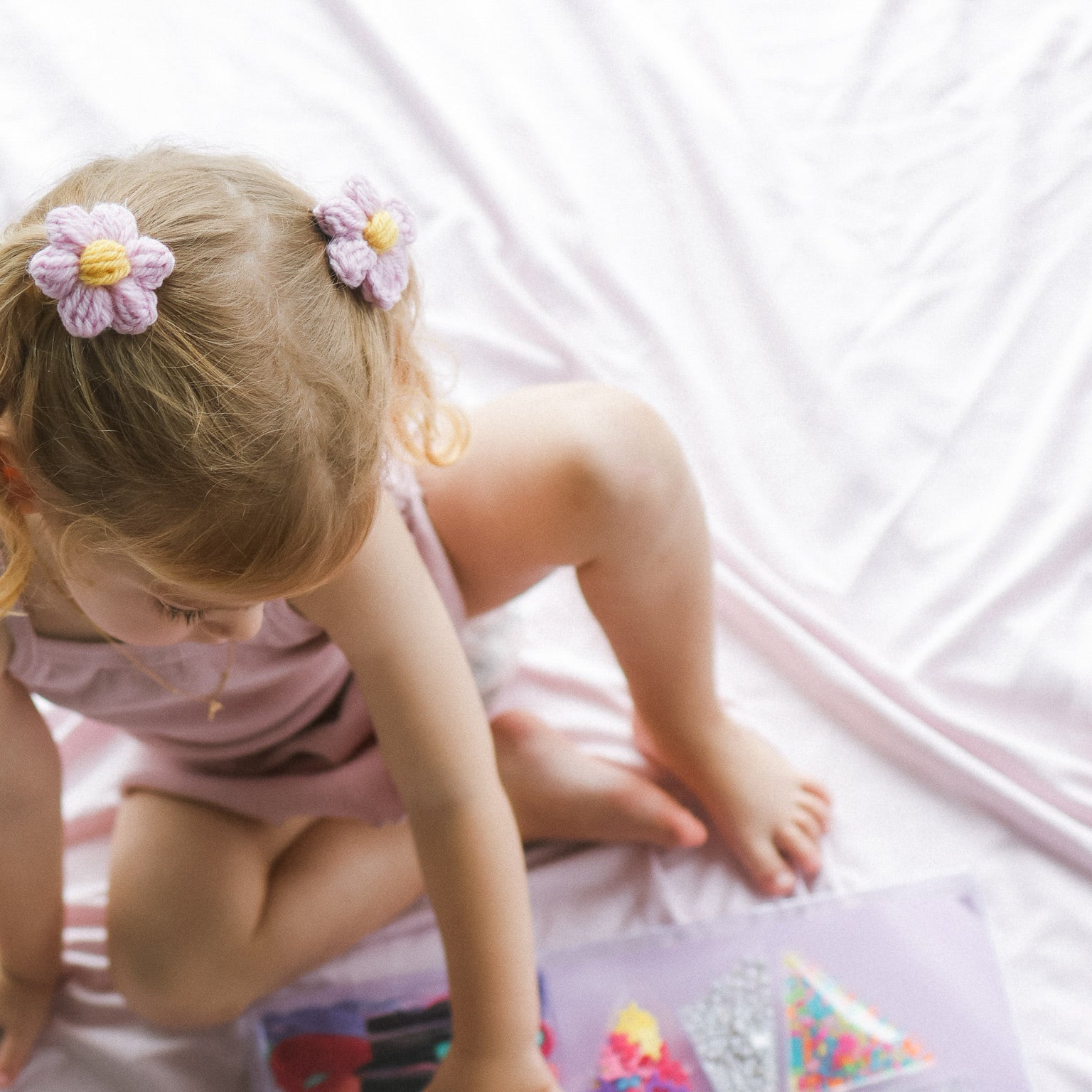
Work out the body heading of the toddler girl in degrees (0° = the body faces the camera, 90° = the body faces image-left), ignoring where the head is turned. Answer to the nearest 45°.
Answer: approximately 0°
